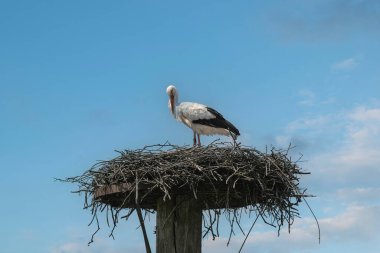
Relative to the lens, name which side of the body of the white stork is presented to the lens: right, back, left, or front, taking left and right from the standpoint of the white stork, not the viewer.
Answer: left
